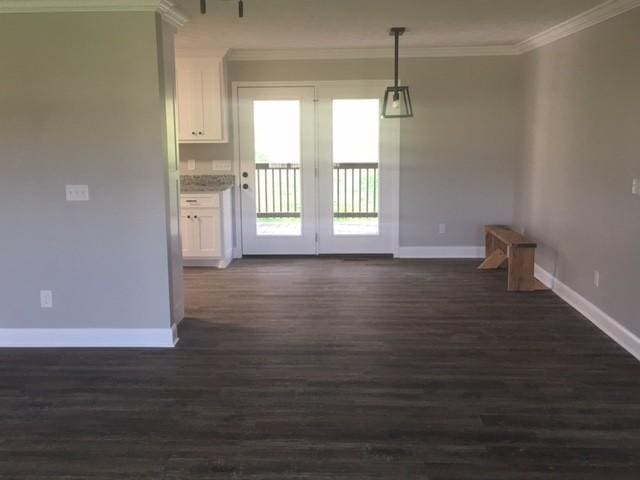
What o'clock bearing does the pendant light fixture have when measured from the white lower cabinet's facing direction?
The pendant light fixture is roughly at 9 o'clock from the white lower cabinet.

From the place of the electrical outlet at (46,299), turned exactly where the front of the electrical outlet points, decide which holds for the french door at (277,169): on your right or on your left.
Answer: on your left

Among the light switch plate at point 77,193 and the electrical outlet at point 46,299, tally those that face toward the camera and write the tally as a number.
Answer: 2

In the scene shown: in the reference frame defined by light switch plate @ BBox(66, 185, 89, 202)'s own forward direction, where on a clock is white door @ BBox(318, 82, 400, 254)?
The white door is roughly at 8 o'clock from the light switch plate.
